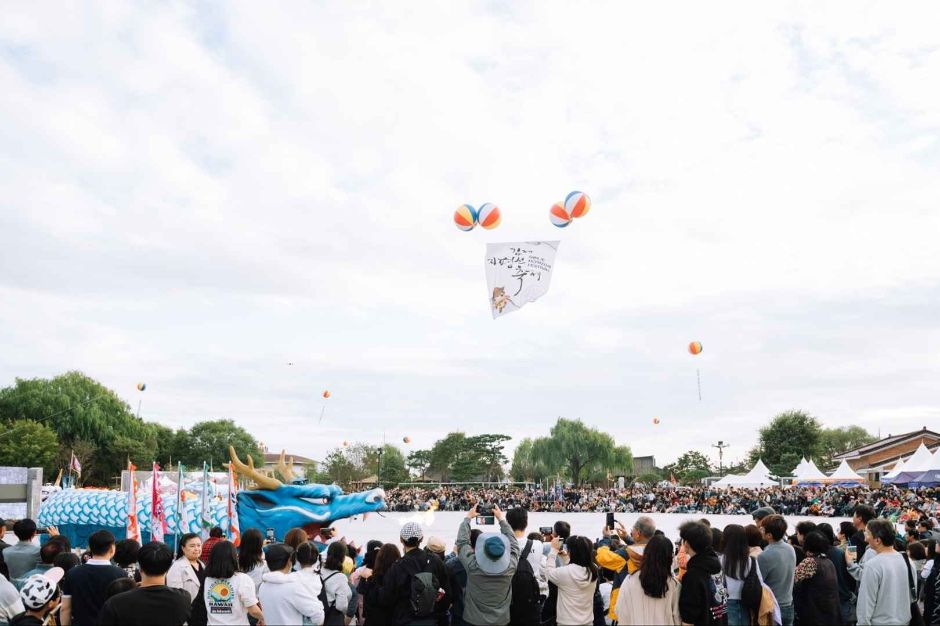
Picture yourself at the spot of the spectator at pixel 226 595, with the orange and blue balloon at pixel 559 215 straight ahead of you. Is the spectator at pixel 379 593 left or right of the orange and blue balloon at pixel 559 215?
right

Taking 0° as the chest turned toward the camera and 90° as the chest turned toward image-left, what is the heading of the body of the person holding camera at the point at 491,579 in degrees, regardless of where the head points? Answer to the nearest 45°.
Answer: approximately 180°

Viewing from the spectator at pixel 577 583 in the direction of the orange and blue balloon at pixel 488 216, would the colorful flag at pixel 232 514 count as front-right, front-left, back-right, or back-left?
front-left

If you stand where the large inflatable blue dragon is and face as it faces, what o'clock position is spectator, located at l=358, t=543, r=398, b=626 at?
The spectator is roughly at 3 o'clock from the large inflatable blue dragon.

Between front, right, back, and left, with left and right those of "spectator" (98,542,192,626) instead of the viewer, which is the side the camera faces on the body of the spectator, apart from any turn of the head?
back

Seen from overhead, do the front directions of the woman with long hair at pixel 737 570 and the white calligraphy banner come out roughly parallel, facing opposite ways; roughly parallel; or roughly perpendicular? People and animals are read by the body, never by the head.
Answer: roughly parallel, facing opposite ways

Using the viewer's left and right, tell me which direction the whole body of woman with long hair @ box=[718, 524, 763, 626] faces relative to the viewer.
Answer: facing away from the viewer

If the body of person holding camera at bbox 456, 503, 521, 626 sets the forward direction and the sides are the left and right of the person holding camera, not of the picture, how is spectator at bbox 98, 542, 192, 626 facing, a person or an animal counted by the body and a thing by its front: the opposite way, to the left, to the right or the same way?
the same way

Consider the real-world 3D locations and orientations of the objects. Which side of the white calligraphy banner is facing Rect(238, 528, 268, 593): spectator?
front

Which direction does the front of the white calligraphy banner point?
toward the camera

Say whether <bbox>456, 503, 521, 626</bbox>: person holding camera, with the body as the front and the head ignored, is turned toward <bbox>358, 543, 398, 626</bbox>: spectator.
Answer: no

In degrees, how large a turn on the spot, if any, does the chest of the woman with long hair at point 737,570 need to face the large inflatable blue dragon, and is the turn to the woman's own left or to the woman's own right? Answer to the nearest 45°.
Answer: approximately 45° to the woman's own left

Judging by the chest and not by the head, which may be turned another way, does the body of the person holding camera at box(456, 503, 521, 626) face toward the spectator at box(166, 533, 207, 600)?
no

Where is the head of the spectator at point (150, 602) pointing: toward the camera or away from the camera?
away from the camera

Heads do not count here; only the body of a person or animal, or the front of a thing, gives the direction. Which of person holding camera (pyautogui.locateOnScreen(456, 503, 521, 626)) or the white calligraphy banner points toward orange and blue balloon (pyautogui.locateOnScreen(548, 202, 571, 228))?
the person holding camera

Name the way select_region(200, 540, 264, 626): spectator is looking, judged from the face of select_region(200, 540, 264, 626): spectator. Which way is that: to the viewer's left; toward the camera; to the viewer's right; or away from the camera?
away from the camera

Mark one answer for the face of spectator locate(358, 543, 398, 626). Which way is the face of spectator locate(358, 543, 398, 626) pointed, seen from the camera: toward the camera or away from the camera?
away from the camera

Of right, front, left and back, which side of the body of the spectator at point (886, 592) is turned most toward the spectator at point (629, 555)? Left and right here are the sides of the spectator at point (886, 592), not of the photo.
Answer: left

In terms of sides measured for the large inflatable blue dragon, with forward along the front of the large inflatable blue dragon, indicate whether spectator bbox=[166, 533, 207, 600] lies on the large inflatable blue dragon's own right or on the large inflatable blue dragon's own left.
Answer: on the large inflatable blue dragon's own right

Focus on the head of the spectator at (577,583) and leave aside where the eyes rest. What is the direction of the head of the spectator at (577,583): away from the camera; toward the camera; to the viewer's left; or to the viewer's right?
away from the camera
